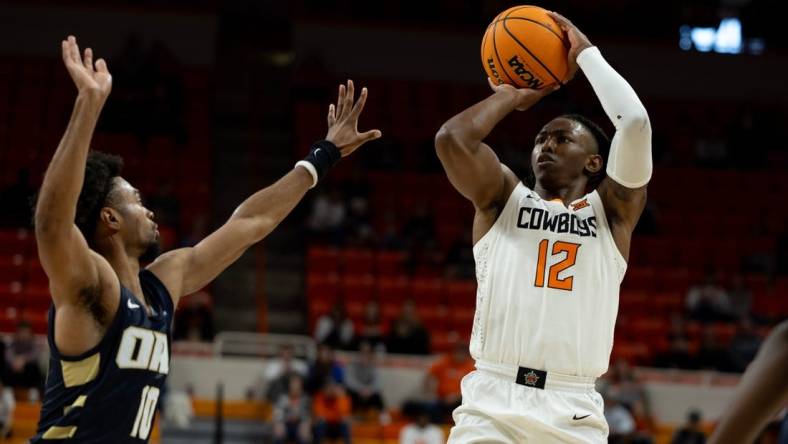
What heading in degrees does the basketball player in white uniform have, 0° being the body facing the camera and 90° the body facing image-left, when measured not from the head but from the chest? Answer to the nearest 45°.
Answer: approximately 0°

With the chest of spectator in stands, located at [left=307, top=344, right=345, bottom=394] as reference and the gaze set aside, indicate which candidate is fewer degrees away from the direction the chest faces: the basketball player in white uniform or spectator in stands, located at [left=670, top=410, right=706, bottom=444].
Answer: the basketball player in white uniform

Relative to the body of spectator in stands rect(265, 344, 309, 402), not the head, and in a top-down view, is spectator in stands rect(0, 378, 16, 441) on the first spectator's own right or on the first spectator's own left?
on the first spectator's own right

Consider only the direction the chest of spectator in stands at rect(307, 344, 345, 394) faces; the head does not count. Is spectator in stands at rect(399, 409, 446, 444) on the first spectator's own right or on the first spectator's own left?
on the first spectator's own left
